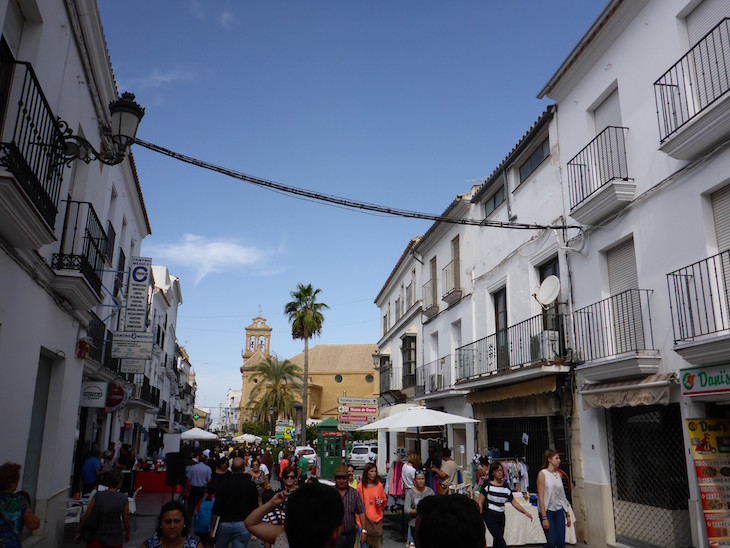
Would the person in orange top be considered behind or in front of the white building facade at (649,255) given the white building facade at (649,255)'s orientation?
in front

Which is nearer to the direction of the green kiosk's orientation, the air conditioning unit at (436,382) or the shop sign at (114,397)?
the shop sign

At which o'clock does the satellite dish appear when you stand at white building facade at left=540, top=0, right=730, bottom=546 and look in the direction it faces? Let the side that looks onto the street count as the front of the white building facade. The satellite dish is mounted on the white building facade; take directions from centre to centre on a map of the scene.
The satellite dish is roughly at 3 o'clock from the white building facade.

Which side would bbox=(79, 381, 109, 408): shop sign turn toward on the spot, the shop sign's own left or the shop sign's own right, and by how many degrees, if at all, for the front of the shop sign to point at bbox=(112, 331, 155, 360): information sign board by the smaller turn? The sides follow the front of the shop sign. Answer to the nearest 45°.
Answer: approximately 180°

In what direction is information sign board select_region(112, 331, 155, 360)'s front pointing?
toward the camera

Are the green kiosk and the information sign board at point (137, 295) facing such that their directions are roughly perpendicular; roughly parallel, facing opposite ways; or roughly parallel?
roughly parallel

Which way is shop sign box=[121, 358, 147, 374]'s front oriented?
toward the camera

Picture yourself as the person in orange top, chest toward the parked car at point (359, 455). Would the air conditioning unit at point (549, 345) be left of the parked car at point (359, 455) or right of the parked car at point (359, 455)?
right

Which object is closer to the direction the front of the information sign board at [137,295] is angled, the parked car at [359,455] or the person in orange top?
the person in orange top

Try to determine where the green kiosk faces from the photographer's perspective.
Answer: facing the viewer

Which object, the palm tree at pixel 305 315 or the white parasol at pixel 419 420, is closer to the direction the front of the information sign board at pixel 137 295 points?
the white parasol

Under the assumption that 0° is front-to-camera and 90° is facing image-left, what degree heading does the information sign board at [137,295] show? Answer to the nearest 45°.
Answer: approximately 0°

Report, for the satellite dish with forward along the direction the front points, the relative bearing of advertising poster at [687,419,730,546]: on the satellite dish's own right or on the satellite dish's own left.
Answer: on the satellite dish's own left

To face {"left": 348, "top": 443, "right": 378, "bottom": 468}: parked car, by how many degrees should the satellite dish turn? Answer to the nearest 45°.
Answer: approximately 90° to its right

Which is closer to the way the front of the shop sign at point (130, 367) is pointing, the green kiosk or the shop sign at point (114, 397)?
the shop sign

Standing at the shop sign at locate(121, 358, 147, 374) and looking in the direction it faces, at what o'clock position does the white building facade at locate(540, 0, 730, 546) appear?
The white building facade is roughly at 11 o'clock from the shop sign.

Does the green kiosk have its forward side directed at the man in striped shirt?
yes
